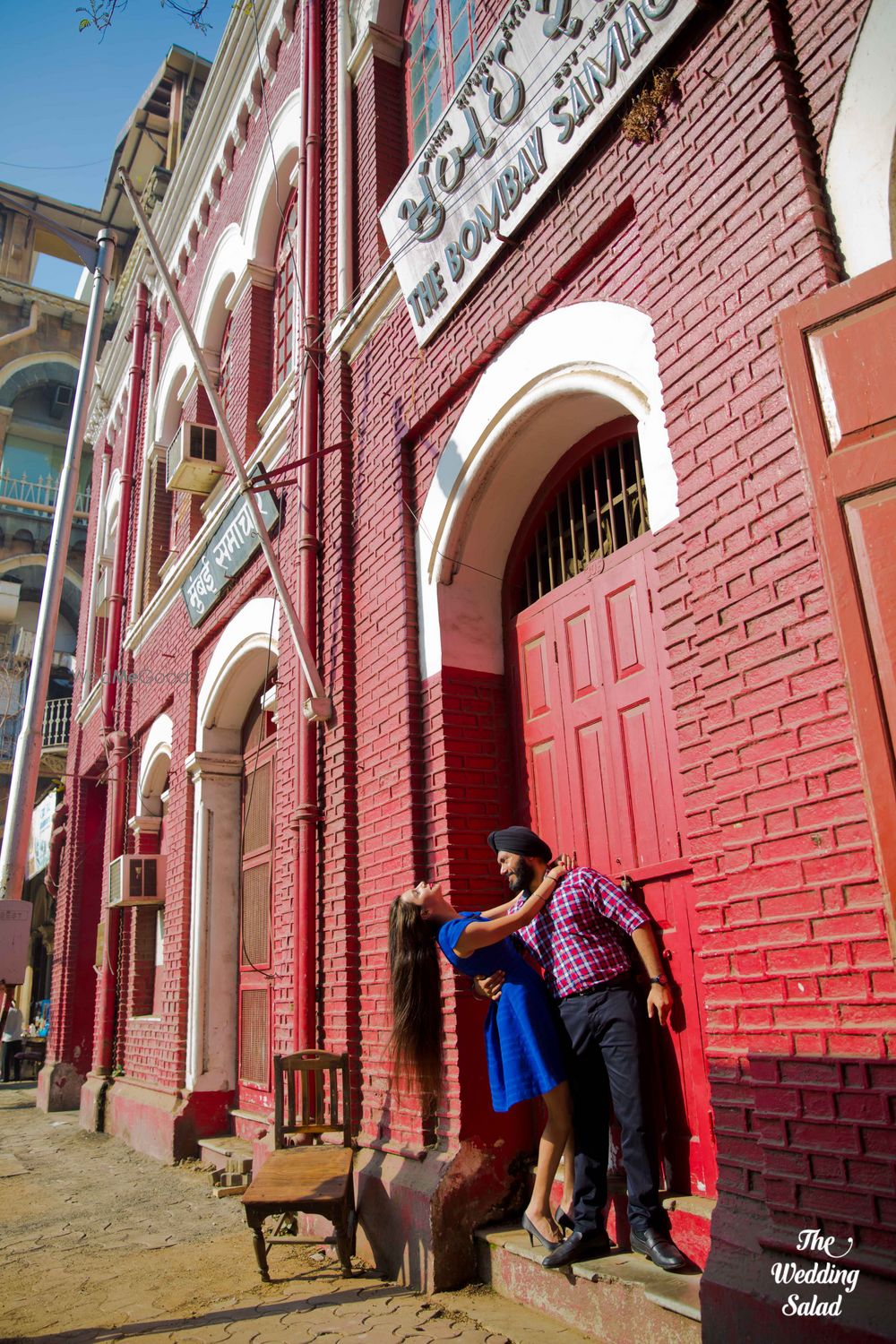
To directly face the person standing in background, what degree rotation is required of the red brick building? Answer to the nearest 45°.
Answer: approximately 90° to its right

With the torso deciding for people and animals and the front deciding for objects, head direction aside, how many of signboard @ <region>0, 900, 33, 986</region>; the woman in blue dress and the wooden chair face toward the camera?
2

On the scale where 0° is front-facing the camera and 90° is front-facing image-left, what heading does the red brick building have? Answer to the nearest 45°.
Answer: approximately 45°

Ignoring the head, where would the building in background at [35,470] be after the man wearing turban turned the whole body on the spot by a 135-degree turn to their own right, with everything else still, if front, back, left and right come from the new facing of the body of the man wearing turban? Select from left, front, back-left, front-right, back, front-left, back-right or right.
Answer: front-left

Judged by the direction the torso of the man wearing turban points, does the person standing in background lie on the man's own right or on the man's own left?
on the man's own right

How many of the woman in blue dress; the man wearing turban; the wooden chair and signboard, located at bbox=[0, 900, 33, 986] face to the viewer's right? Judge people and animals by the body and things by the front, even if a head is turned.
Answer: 1

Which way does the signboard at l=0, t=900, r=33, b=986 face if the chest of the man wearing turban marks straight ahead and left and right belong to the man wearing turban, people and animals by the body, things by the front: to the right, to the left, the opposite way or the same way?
to the left

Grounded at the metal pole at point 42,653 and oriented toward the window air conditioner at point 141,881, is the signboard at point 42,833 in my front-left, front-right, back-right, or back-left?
front-left

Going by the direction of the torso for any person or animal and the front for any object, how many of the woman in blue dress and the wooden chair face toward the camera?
1

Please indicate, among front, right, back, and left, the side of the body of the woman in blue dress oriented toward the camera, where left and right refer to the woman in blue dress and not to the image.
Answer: right

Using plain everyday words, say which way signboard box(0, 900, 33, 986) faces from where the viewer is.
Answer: facing the viewer

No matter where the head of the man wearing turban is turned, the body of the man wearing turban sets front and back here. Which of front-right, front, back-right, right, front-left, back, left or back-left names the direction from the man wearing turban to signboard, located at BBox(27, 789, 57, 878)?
right

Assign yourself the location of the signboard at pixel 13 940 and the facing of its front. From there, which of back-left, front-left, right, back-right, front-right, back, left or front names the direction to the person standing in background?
back
